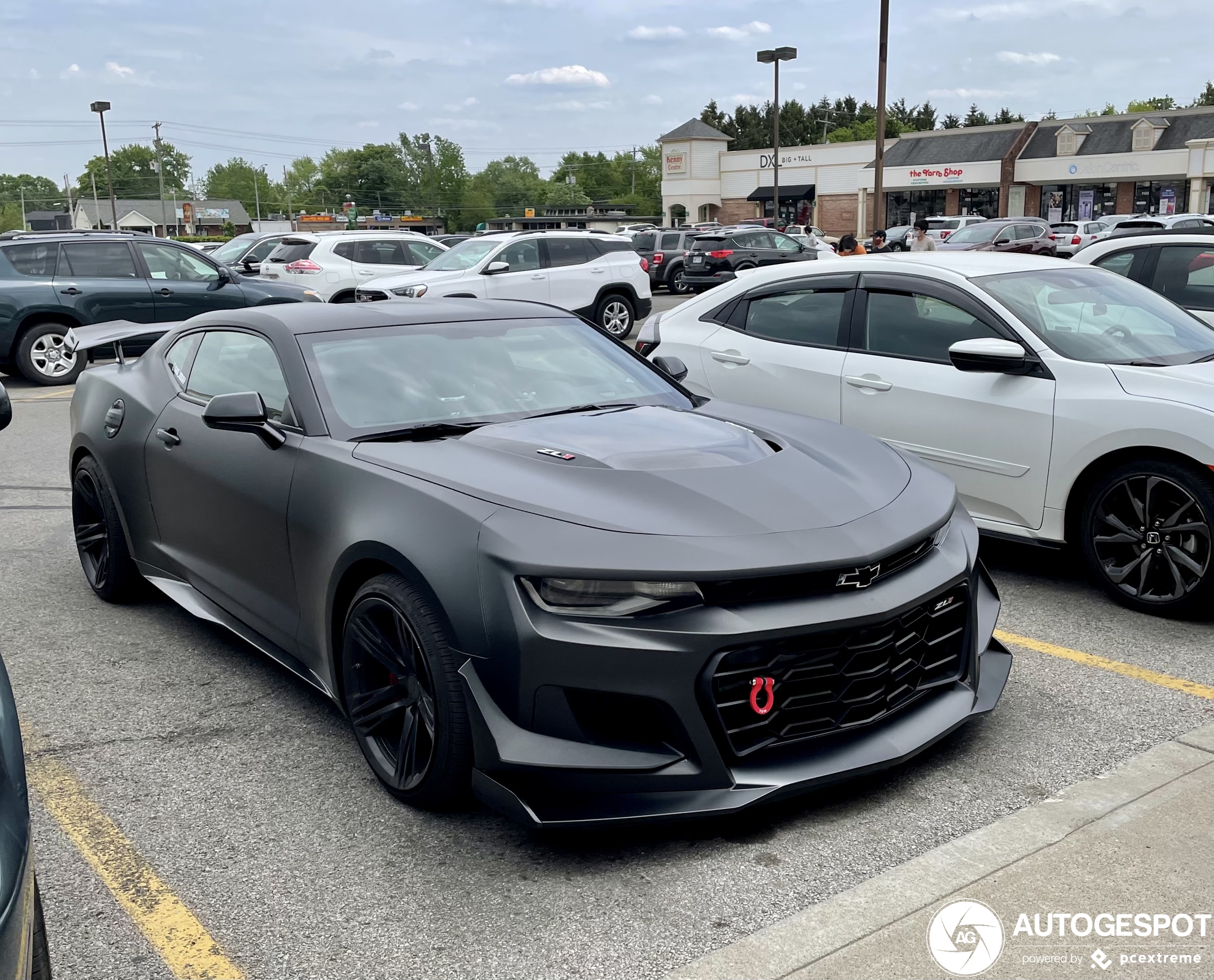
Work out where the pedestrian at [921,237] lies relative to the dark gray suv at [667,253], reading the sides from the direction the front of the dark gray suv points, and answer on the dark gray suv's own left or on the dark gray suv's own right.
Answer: on the dark gray suv's own right

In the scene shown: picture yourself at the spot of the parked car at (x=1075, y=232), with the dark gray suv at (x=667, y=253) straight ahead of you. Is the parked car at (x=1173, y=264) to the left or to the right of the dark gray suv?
left

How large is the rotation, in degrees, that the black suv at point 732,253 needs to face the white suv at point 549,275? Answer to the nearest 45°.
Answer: approximately 135° to its right

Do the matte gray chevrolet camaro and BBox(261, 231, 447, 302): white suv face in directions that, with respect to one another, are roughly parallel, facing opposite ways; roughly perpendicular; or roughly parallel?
roughly perpendicular

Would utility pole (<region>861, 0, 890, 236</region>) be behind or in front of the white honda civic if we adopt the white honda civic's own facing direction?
behind

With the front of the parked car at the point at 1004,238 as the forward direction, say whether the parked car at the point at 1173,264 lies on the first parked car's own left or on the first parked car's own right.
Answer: on the first parked car's own left

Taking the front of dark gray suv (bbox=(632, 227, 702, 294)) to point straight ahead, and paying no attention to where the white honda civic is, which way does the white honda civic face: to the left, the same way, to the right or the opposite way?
to the right

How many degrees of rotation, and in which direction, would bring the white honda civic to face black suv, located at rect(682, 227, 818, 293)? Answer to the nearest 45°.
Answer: approximately 135° to its left

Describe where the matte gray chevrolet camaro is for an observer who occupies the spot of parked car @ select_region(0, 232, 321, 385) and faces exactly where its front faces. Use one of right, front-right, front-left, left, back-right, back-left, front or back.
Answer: right

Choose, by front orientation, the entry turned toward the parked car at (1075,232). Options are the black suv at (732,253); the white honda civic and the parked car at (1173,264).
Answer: the black suv

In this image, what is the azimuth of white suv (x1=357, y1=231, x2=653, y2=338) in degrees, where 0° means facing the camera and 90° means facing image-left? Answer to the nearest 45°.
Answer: approximately 45°
